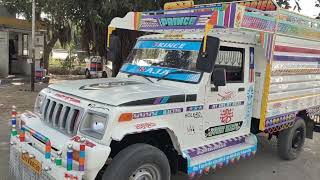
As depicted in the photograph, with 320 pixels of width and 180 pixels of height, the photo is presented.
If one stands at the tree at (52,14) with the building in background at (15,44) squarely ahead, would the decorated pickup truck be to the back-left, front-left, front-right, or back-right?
back-left

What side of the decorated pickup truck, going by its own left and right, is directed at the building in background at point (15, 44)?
right

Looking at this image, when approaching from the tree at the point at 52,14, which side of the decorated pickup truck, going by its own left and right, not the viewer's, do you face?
right

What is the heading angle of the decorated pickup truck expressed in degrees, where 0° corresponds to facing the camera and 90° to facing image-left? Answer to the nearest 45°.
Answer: approximately 45°
